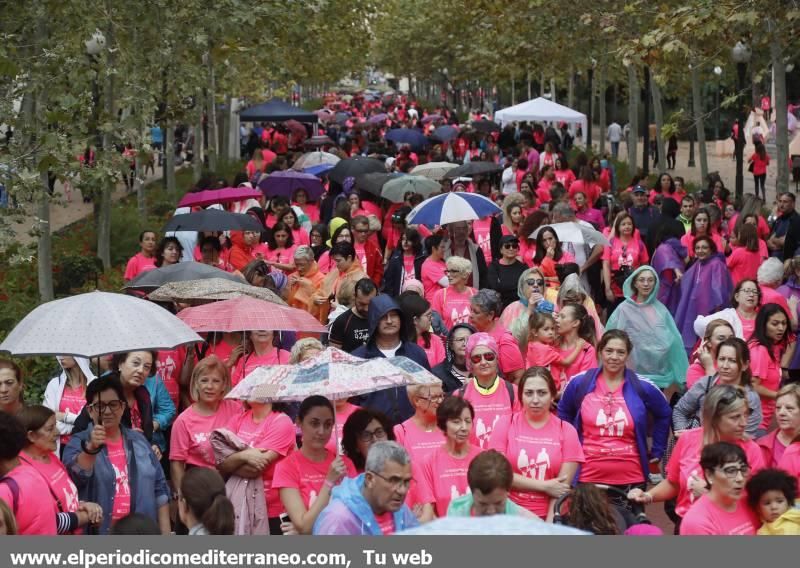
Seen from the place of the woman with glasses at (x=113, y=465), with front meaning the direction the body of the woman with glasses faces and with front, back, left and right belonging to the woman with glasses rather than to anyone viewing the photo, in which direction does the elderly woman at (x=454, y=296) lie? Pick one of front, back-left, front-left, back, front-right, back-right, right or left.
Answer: back-left

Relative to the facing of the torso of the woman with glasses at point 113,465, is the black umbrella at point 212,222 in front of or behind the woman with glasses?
behind

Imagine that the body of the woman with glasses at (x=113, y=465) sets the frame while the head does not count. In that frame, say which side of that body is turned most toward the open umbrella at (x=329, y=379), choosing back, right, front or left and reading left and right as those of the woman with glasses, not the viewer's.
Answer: left

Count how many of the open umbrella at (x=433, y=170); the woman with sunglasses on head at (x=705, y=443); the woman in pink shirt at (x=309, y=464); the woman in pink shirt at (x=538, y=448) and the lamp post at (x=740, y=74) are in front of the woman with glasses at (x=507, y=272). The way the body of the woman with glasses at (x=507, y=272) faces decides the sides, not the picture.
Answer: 3

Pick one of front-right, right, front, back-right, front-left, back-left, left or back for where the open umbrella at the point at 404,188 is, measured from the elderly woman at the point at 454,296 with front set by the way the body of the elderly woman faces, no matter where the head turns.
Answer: back

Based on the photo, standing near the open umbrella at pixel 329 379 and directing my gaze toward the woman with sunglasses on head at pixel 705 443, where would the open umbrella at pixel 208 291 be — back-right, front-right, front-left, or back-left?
back-left

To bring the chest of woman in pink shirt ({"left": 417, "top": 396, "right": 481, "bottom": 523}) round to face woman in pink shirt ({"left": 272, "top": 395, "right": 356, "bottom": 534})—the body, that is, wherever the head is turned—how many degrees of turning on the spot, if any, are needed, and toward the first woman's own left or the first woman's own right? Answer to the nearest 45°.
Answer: approximately 135° to the first woman's own right

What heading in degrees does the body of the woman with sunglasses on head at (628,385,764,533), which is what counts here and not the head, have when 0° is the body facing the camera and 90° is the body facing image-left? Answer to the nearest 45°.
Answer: approximately 315°

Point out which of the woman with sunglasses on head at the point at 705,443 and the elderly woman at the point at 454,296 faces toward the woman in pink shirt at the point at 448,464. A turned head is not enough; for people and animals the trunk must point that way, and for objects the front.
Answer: the elderly woman

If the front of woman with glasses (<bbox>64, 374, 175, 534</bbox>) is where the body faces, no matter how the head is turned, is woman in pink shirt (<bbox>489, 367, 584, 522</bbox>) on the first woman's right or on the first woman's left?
on the first woman's left
